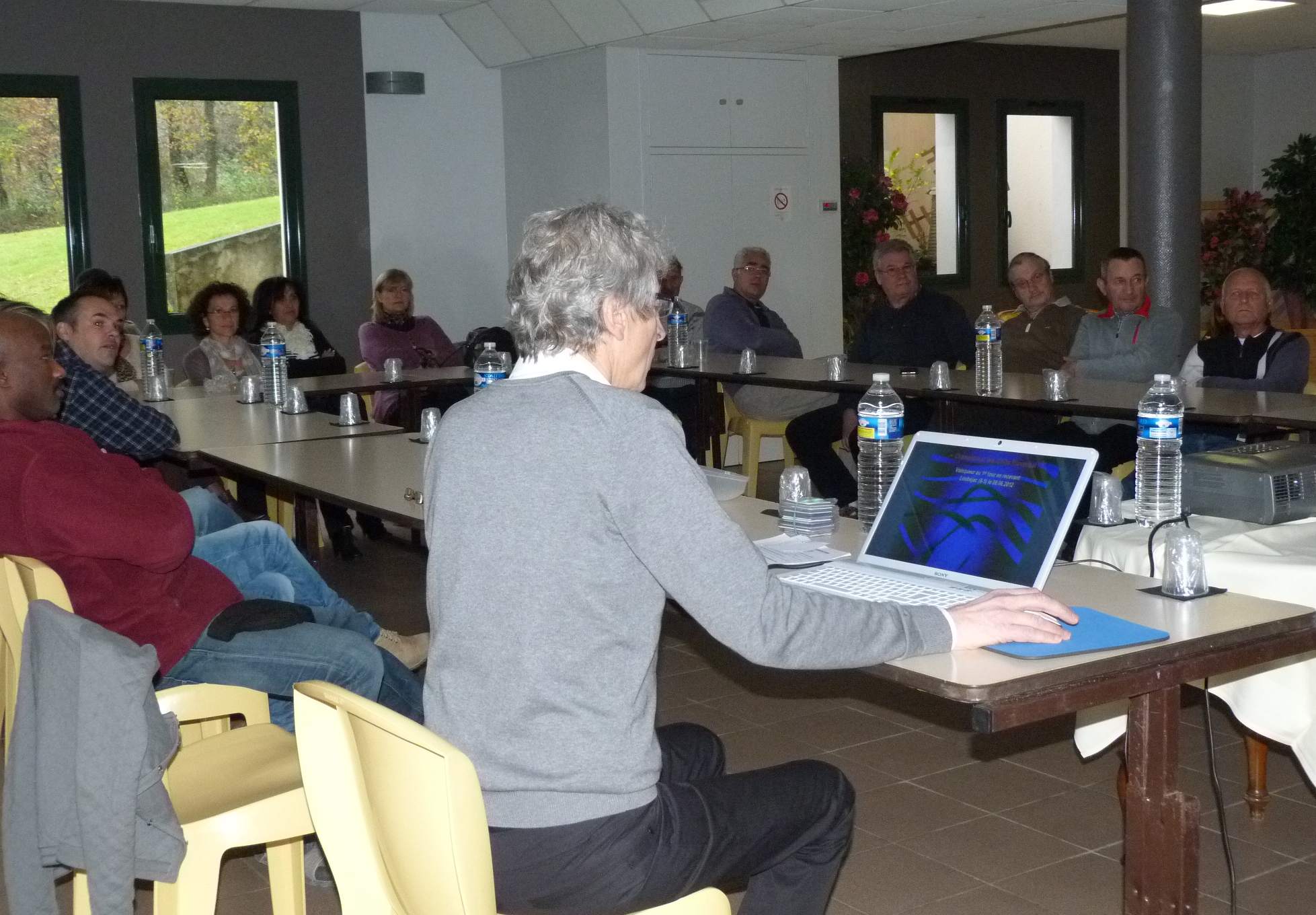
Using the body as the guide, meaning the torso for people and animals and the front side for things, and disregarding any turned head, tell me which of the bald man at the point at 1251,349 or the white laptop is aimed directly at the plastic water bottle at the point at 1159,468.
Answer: the bald man

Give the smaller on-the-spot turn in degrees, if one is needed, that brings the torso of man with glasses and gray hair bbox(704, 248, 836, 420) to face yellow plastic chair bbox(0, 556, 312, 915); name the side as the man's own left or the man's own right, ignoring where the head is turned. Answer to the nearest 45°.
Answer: approximately 45° to the man's own right

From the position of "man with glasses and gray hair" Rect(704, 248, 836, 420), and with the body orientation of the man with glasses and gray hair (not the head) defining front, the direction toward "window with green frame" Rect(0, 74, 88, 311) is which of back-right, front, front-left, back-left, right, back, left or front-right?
back-right

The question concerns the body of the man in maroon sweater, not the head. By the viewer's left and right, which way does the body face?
facing to the right of the viewer

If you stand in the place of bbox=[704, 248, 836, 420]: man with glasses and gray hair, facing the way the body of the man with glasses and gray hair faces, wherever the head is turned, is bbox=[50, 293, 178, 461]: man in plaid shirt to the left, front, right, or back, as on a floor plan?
right

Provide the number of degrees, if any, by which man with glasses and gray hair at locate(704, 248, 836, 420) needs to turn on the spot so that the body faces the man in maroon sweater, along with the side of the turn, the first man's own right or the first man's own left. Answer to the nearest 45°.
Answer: approximately 45° to the first man's own right

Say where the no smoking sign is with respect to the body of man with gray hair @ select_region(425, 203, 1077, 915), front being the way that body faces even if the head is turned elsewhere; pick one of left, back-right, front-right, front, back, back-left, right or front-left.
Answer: front-left
